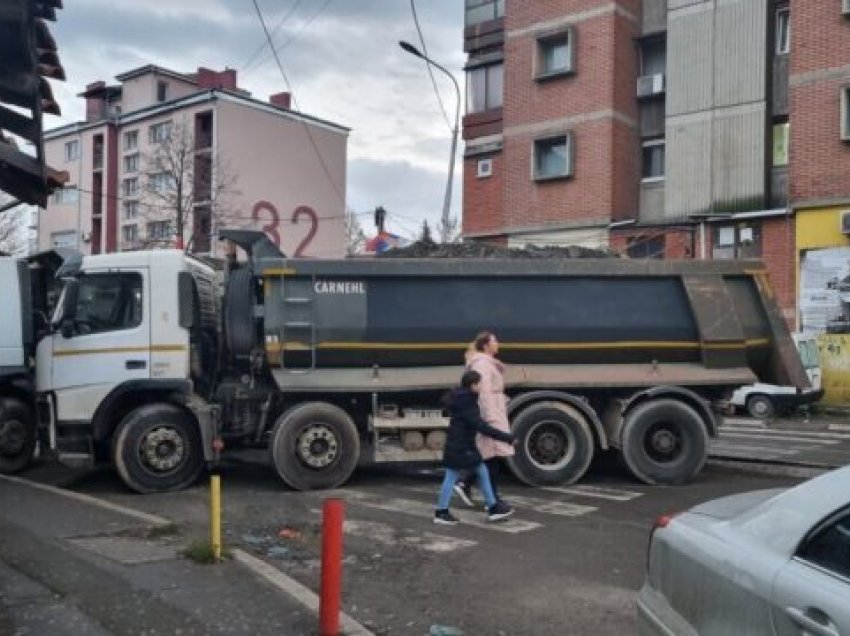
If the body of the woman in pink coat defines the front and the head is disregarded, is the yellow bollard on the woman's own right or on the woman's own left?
on the woman's own right

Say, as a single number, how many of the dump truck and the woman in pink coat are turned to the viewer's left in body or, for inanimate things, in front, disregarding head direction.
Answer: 1

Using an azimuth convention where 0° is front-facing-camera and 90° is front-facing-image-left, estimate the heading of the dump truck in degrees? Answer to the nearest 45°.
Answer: approximately 90°

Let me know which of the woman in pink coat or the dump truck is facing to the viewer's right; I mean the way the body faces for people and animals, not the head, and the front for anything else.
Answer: the woman in pink coat

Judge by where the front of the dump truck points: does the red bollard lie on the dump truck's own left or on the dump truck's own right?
on the dump truck's own left

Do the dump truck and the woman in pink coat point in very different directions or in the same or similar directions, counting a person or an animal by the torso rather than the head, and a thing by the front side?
very different directions

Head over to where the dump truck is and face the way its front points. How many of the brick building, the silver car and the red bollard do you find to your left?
2

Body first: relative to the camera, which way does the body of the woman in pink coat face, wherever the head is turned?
to the viewer's right

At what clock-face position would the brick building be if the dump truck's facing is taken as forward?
The brick building is roughly at 4 o'clock from the dump truck.

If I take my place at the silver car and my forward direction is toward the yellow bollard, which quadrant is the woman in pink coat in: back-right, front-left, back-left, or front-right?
front-right
